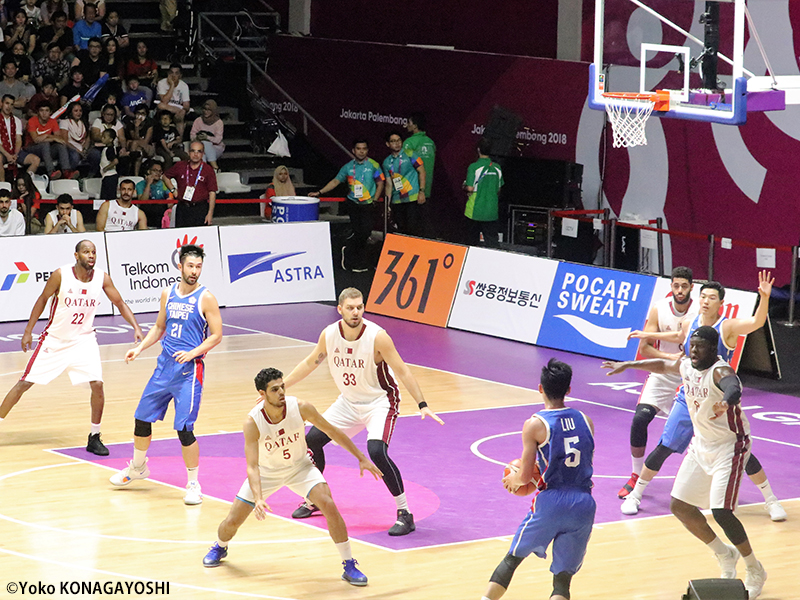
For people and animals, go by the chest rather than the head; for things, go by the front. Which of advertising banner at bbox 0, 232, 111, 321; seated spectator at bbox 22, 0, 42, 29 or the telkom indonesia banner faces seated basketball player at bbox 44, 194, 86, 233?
seated spectator at bbox 22, 0, 42, 29

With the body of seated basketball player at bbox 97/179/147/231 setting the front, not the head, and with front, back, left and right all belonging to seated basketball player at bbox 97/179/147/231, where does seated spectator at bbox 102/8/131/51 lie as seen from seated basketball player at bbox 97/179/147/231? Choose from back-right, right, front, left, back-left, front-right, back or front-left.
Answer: back

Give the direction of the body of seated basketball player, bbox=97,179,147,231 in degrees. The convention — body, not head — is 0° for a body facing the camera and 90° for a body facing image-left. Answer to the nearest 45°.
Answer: approximately 0°

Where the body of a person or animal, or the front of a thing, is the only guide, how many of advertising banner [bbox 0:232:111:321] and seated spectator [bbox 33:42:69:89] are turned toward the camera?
2

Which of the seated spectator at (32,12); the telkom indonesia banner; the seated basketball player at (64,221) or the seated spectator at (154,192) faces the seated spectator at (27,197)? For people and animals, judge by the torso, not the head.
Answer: the seated spectator at (32,12)

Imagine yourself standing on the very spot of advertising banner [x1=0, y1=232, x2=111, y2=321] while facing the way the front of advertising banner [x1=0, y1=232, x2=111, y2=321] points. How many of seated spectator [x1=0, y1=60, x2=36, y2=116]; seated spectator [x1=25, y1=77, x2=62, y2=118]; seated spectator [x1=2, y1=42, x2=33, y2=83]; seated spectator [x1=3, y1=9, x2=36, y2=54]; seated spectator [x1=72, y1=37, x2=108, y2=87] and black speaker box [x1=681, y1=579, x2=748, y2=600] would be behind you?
5

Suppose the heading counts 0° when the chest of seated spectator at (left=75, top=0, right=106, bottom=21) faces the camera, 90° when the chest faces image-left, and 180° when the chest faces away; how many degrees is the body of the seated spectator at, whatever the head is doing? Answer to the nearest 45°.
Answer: approximately 0°

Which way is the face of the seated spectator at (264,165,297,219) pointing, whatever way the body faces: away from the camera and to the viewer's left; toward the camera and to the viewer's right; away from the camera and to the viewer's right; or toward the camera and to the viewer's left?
toward the camera and to the viewer's right
